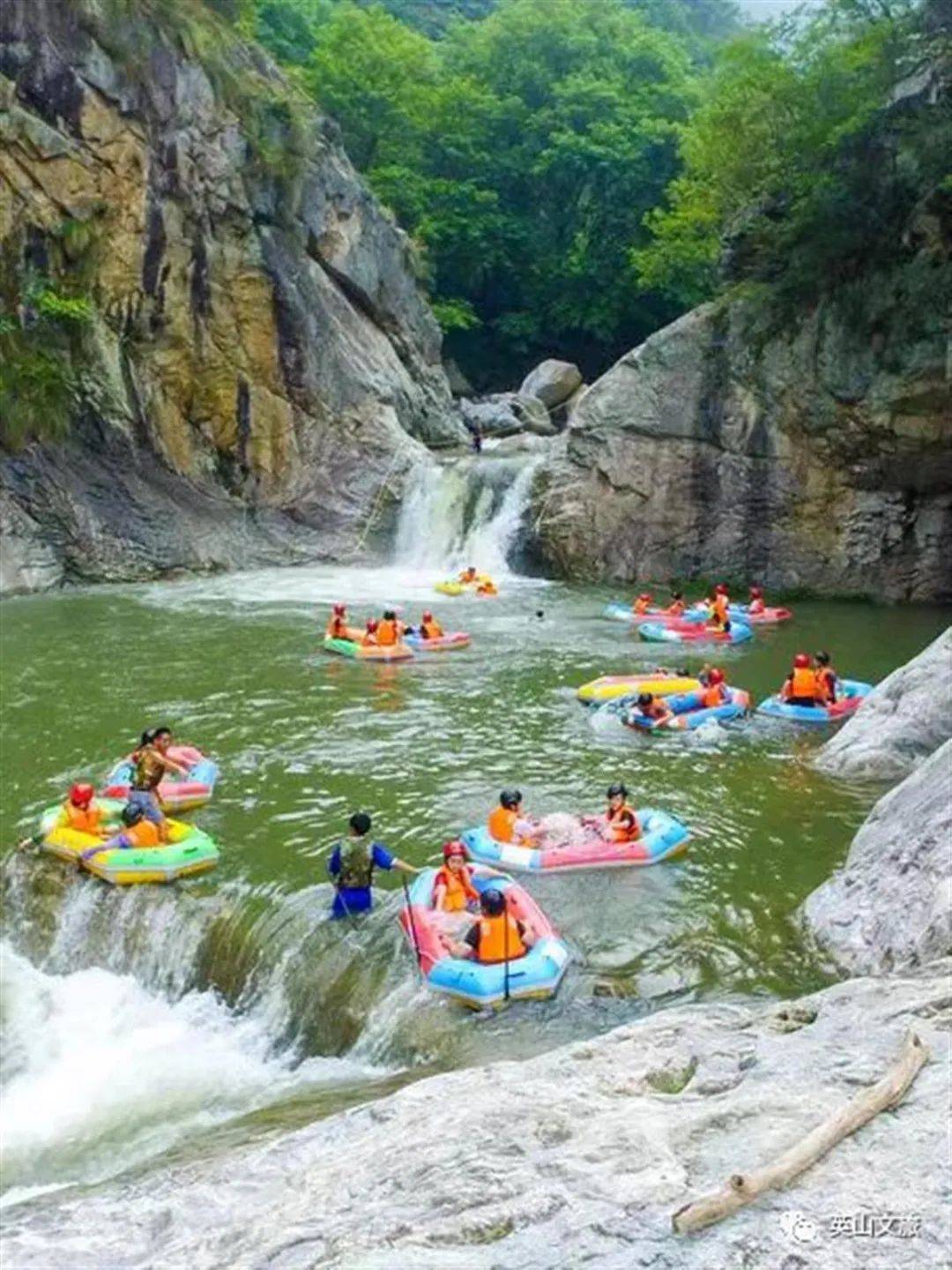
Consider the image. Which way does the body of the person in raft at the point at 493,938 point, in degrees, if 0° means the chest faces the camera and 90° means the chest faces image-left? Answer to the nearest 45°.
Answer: approximately 180°

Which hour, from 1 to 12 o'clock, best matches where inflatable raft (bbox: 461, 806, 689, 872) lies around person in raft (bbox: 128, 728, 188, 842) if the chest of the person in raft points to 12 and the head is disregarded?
The inflatable raft is roughly at 1 o'clock from the person in raft.

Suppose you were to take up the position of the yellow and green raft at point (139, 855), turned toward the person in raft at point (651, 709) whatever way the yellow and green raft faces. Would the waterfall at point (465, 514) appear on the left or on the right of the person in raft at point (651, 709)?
left

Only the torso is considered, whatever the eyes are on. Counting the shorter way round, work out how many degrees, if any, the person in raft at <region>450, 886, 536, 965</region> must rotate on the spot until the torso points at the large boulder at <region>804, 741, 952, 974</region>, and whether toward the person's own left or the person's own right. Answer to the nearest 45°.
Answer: approximately 90° to the person's own right

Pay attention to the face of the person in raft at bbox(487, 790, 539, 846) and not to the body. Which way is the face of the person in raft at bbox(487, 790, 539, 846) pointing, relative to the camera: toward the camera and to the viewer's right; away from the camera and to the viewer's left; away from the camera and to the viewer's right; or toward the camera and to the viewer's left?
away from the camera and to the viewer's right

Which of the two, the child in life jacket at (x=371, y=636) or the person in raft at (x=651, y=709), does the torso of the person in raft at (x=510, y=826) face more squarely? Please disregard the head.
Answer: the person in raft

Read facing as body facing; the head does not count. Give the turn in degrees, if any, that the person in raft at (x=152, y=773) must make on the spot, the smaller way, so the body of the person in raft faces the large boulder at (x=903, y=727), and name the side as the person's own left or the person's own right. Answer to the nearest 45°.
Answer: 0° — they already face it

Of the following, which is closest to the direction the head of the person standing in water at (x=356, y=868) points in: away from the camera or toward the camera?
away from the camera

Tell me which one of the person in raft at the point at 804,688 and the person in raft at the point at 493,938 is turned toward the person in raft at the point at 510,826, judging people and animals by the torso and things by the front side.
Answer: the person in raft at the point at 493,938

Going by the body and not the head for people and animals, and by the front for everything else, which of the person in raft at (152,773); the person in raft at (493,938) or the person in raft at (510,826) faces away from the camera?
the person in raft at (493,938)

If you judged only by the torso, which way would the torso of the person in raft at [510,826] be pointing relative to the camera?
to the viewer's right

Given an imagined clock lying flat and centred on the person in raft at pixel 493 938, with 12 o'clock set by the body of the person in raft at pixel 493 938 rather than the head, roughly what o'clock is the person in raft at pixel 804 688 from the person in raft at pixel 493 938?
the person in raft at pixel 804 688 is roughly at 1 o'clock from the person in raft at pixel 493 938.

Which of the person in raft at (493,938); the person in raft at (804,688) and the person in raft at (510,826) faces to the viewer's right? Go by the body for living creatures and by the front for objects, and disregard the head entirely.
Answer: the person in raft at (510,826)

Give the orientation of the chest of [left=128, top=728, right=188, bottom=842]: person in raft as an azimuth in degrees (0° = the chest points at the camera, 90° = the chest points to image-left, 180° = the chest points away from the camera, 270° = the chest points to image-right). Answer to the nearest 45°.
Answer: approximately 270°
